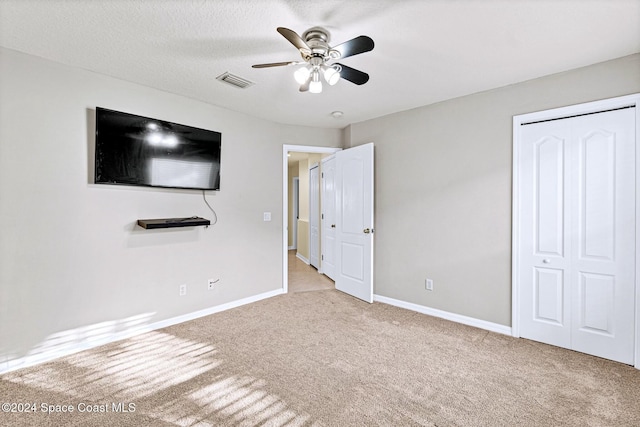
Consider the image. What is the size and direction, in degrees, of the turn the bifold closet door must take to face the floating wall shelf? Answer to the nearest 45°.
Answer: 0° — it already faces it

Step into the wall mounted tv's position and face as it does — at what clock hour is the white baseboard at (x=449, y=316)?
The white baseboard is roughly at 11 o'clock from the wall mounted tv.

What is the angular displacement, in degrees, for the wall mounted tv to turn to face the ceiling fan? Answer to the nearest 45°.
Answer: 0° — it already faces it

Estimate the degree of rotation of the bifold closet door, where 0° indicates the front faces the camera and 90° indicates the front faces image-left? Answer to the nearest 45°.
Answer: approximately 45°

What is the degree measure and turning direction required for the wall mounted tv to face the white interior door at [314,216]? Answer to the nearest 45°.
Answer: approximately 90° to its left

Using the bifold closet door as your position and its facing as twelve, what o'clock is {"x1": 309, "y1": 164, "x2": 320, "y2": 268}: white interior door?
The white interior door is roughly at 2 o'clock from the bifold closet door.

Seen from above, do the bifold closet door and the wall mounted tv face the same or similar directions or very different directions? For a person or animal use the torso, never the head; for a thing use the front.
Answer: very different directions

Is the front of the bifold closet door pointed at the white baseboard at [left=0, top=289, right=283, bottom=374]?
yes

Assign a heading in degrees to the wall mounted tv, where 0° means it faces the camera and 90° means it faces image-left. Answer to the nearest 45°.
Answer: approximately 315°

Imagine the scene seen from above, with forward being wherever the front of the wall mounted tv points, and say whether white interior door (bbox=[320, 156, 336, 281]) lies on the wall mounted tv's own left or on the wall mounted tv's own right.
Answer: on the wall mounted tv's own left

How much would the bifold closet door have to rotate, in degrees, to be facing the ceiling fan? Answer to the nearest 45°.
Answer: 0° — it already faces it
